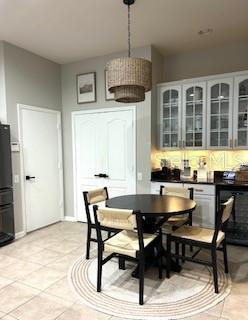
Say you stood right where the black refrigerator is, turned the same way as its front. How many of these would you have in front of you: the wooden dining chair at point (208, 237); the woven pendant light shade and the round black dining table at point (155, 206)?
3

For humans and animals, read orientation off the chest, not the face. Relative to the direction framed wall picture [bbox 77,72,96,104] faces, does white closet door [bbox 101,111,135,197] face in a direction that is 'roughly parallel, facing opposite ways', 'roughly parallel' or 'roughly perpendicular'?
roughly parallel

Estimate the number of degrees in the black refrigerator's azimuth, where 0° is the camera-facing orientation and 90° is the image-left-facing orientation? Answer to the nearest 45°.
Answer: approximately 315°

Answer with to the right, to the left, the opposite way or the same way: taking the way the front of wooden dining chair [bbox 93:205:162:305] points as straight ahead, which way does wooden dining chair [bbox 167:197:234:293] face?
to the left

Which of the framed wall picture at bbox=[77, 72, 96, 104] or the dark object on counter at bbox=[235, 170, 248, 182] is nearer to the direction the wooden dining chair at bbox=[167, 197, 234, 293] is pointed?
the framed wall picture

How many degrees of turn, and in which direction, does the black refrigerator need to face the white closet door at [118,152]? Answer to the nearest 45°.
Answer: approximately 45° to its left

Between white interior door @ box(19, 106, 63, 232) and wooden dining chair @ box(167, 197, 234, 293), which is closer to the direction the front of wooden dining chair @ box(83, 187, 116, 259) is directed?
the wooden dining chair

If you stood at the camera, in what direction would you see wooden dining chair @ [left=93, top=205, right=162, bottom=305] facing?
facing away from the viewer and to the right of the viewer

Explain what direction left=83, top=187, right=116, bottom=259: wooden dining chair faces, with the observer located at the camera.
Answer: facing the viewer and to the right of the viewer

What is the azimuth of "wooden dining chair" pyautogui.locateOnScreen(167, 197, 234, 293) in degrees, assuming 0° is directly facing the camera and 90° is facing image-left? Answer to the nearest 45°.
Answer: approximately 135°

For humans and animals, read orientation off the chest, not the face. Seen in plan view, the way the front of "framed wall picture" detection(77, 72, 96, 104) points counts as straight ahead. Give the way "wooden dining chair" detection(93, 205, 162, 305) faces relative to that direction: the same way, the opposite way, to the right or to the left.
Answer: the opposite way

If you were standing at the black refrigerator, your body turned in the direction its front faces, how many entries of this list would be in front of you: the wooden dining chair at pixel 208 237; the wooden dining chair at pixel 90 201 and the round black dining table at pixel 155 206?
3

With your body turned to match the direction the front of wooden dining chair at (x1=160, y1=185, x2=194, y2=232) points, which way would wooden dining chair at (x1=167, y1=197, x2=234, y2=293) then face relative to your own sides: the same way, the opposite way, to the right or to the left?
to the right

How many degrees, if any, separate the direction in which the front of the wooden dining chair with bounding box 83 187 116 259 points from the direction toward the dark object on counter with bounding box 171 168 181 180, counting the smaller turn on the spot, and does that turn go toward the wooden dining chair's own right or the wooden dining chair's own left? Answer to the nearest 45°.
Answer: approximately 90° to the wooden dining chair's own left

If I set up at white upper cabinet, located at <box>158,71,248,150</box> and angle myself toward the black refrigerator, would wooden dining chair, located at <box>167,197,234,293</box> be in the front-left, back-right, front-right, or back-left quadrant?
front-left

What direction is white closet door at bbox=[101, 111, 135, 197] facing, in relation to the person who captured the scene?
facing the viewer and to the left of the viewer
